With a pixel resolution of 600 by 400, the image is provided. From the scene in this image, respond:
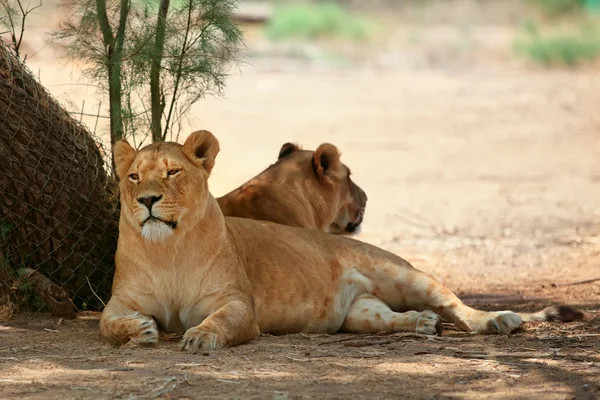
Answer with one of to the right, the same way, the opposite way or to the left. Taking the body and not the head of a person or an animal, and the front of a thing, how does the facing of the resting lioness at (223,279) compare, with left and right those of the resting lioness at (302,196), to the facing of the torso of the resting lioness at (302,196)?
the opposite way

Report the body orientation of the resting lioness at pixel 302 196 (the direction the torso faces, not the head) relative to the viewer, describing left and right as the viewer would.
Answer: facing away from the viewer and to the right of the viewer

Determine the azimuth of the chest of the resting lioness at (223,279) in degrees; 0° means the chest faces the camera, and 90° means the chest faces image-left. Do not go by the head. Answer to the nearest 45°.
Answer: approximately 45°

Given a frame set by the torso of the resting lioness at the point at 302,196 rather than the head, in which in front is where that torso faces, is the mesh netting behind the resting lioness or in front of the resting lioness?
behind

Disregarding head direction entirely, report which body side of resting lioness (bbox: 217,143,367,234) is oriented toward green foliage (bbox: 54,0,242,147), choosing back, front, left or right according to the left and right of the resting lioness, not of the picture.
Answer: back
